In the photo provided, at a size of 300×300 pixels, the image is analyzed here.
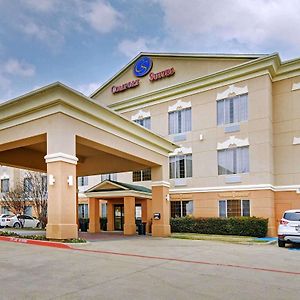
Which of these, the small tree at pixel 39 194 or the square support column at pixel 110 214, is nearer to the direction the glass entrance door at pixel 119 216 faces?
the square support column

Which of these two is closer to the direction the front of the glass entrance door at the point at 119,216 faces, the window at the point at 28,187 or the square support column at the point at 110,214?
the square support column

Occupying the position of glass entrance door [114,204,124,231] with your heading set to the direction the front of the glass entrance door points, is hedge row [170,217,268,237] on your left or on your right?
on your left

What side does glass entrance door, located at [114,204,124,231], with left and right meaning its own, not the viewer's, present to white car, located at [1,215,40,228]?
right

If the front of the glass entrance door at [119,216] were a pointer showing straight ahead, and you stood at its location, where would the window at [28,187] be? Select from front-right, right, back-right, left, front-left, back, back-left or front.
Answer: right

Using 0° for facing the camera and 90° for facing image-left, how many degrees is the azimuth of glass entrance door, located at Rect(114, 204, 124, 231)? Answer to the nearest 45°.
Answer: approximately 45°

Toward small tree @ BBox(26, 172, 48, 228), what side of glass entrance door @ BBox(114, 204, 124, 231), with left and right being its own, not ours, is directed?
right

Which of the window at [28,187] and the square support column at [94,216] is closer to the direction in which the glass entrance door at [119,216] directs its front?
the square support column

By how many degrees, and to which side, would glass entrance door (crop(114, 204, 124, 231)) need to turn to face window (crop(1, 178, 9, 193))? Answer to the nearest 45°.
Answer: approximately 90° to its right

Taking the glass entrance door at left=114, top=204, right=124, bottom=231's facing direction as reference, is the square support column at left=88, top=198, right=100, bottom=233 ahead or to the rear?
ahead
